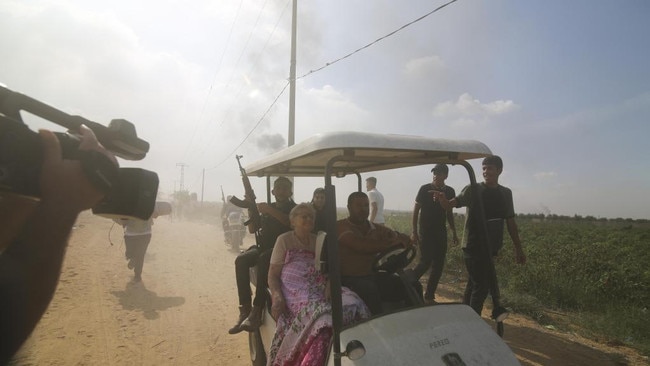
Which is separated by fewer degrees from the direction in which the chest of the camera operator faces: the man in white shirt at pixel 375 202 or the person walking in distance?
the man in white shirt

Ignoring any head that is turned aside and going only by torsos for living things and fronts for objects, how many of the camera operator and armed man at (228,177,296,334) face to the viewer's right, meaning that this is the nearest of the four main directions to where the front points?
1

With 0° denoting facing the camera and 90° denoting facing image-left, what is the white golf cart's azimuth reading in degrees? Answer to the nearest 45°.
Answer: approximately 315°

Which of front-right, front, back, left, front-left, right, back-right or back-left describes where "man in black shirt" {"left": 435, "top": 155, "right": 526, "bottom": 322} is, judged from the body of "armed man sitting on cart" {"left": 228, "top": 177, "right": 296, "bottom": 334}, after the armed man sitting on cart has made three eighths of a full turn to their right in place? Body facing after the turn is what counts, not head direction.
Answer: right

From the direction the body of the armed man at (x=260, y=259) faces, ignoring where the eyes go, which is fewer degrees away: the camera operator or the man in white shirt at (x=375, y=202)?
the camera operator

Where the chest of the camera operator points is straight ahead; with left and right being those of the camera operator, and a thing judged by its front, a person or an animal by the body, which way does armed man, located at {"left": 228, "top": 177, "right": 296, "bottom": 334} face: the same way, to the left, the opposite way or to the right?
the opposite way

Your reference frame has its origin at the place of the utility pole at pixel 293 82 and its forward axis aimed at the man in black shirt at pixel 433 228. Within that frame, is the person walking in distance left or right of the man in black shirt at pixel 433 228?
right

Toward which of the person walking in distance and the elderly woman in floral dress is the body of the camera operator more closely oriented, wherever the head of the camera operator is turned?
the elderly woman in floral dress

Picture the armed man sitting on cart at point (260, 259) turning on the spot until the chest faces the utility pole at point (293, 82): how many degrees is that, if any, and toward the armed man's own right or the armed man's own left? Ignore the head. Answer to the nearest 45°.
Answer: approximately 135° to the armed man's own right

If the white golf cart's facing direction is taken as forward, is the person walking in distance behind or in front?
behind

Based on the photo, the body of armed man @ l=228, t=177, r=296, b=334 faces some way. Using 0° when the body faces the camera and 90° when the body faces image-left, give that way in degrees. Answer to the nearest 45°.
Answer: approximately 45°

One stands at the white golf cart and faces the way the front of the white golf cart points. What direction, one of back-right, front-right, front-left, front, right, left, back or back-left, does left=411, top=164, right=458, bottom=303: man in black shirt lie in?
back-left

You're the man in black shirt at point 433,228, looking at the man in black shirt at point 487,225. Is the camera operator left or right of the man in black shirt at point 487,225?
right

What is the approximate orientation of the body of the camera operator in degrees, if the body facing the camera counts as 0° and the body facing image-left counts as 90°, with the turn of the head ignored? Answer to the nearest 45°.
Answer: approximately 270°
